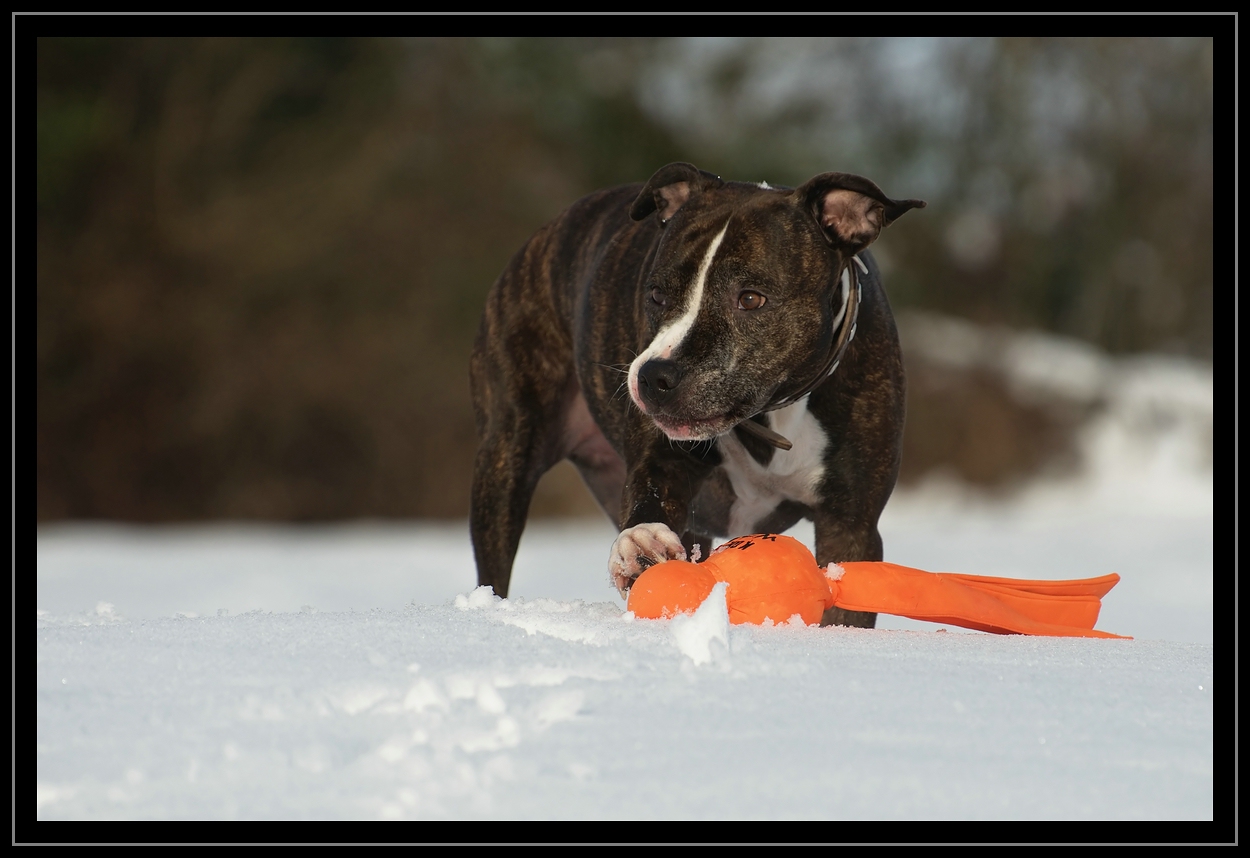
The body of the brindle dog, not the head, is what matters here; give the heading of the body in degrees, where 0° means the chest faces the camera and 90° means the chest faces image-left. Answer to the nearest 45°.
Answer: approximately 315°

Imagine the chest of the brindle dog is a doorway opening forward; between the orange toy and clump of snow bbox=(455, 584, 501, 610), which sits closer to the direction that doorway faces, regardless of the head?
the orange toy

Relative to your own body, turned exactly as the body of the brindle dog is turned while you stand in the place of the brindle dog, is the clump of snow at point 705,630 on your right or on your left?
on your right

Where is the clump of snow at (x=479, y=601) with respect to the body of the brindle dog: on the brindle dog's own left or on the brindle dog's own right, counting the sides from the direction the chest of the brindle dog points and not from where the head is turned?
on the brindle dog's own right

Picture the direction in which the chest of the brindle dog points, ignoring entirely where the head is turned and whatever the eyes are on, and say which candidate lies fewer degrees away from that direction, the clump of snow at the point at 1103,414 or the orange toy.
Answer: the orange toy

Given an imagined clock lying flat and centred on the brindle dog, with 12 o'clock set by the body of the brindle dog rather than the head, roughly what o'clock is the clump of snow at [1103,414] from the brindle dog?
The clump of snow is roughly at 8 o'clock from the brindle dog.
